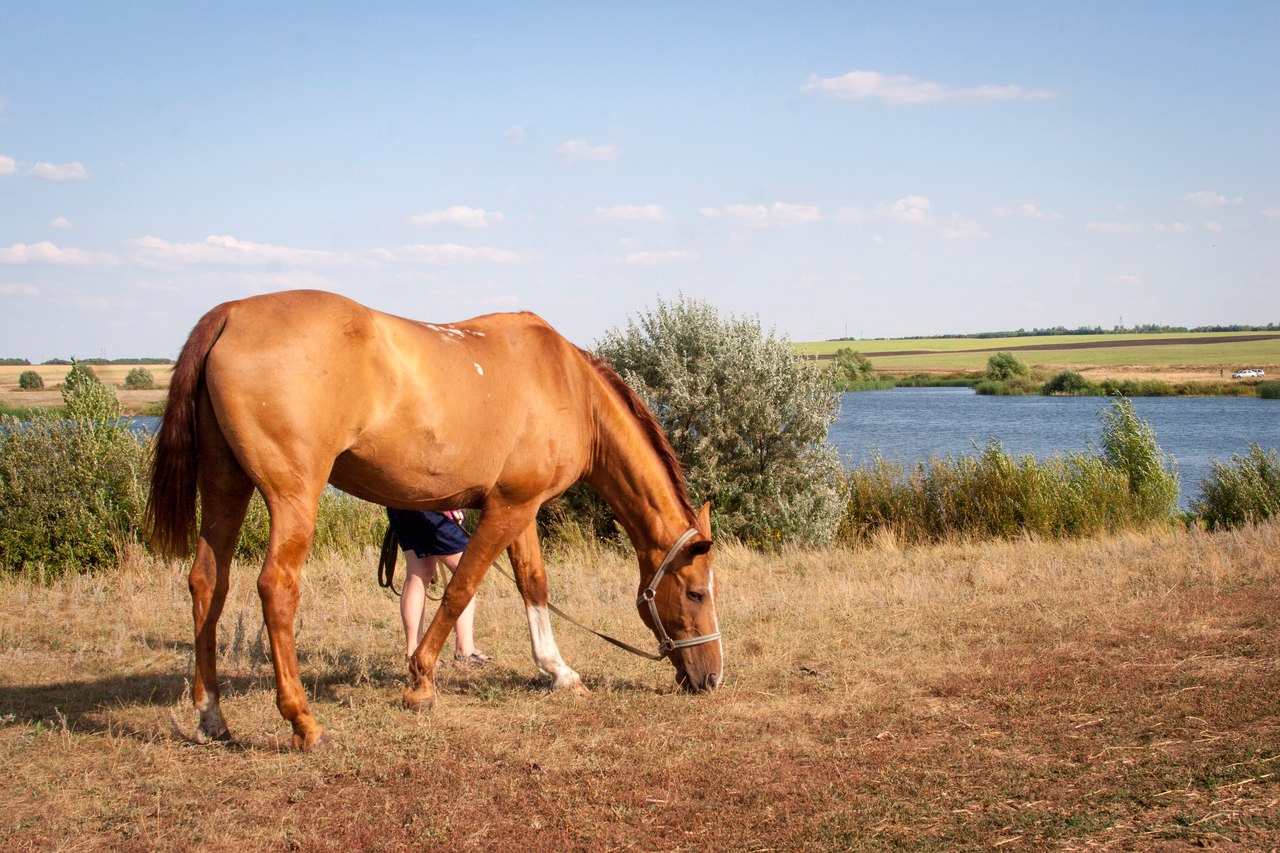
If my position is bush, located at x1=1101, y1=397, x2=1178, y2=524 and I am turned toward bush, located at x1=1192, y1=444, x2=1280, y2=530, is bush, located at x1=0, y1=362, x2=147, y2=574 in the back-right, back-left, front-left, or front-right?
back-right
